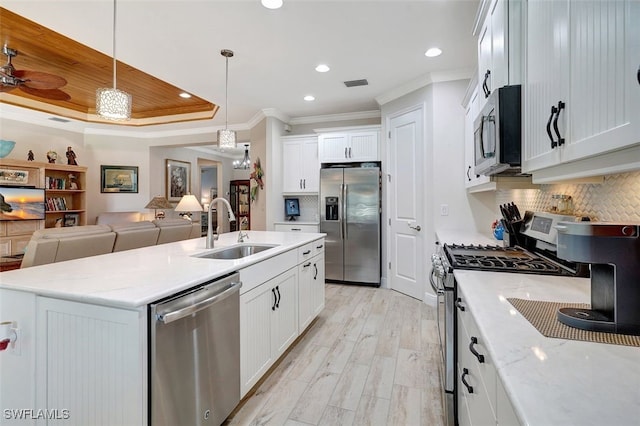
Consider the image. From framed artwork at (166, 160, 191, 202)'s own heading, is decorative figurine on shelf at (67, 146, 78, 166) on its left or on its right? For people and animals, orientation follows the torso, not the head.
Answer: on its right

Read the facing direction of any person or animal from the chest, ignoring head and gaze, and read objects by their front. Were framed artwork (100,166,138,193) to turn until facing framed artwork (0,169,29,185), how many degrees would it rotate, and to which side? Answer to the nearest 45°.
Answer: approximately 45° to its right

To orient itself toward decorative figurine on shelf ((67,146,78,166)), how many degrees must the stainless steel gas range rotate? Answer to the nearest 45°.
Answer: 0° — it already faces it

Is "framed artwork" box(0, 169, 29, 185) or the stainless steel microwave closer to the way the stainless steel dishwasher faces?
the stainless steel microwave

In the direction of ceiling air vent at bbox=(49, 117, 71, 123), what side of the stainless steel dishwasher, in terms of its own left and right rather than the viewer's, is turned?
back

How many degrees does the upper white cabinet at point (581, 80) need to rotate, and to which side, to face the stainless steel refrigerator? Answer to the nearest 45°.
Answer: approximately 90° to its right

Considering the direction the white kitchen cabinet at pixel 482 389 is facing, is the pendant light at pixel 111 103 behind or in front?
in front

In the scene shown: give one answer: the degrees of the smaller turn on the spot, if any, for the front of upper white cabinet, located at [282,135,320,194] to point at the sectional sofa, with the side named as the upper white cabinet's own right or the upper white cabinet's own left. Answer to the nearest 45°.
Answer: approximately 45° to the upper white cabinet's own right

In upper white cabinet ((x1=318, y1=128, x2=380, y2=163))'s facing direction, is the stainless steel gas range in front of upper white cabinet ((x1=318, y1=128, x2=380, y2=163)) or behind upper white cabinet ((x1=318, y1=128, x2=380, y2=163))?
in front

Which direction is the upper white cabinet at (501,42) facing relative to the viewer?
to the viewer's left
